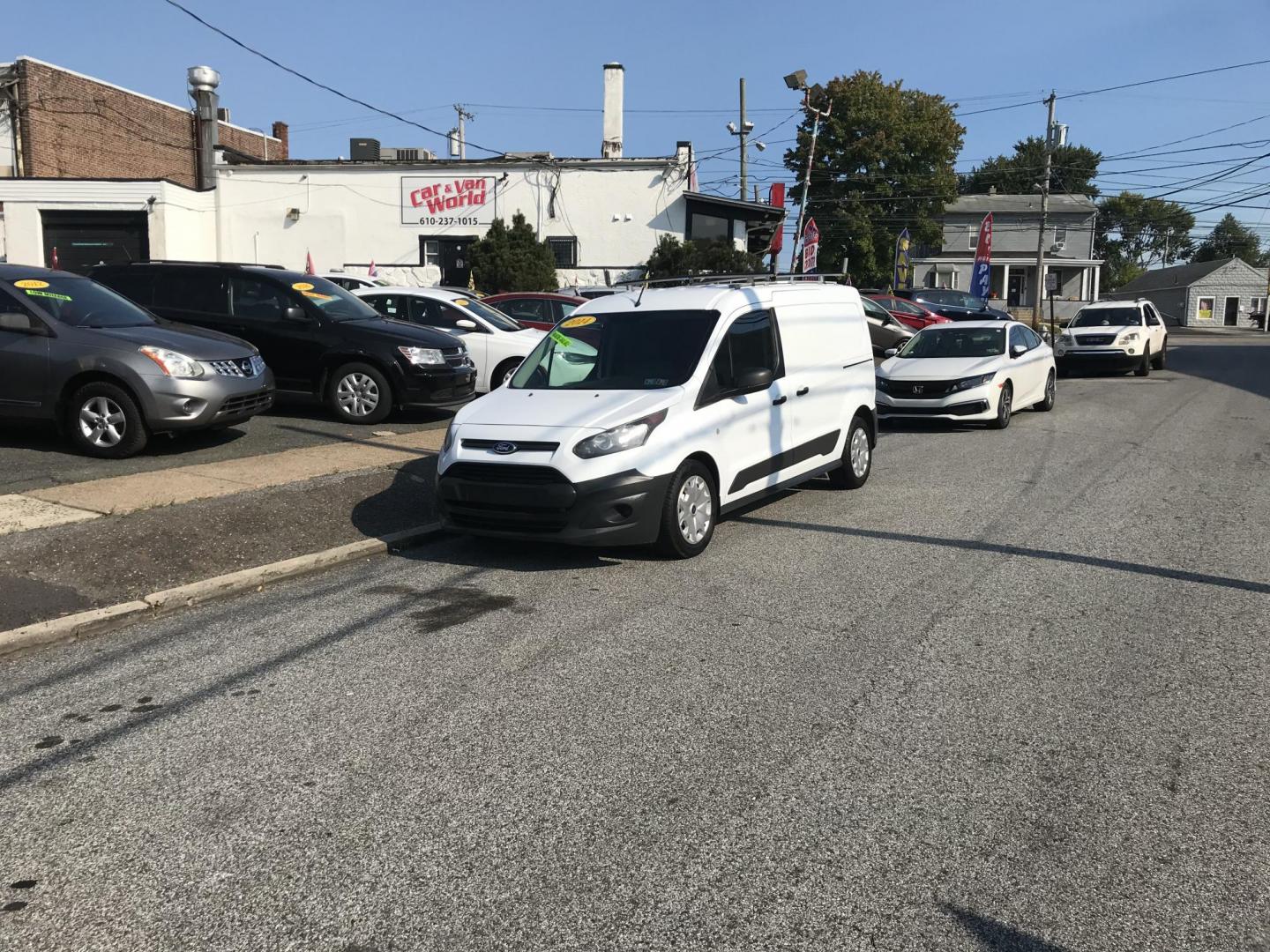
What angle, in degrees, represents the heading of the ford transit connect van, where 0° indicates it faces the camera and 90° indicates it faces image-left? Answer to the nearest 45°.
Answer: approximately 45°

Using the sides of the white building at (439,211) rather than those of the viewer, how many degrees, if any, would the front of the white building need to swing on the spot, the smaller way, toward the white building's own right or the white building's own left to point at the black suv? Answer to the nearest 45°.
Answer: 0° — it already faces it

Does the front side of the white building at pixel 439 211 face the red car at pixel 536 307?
yes

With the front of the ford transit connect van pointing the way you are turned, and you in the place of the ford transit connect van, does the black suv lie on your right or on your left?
on your right

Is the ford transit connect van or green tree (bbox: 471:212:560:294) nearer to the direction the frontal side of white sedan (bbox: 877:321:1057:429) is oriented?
the ford transit connect van

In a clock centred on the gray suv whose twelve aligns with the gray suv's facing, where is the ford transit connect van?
The ford transit connect van is roughly at 12 o'clock from the gray suv.

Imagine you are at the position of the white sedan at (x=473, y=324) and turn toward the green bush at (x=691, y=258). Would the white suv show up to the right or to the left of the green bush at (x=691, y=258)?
right

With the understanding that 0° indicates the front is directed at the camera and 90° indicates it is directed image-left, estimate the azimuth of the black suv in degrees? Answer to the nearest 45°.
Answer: approximately 315°

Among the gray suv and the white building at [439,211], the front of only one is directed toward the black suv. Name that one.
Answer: the white building

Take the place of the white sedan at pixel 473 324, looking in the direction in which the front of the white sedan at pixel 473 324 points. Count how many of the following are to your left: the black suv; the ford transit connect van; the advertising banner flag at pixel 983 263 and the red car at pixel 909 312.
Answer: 2

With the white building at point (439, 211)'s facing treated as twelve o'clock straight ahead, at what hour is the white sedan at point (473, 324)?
The white sedan is roughly at 12 o'clock from the white building.
